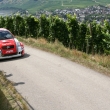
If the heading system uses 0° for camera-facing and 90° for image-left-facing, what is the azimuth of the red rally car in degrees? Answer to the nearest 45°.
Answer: approximately 315°
